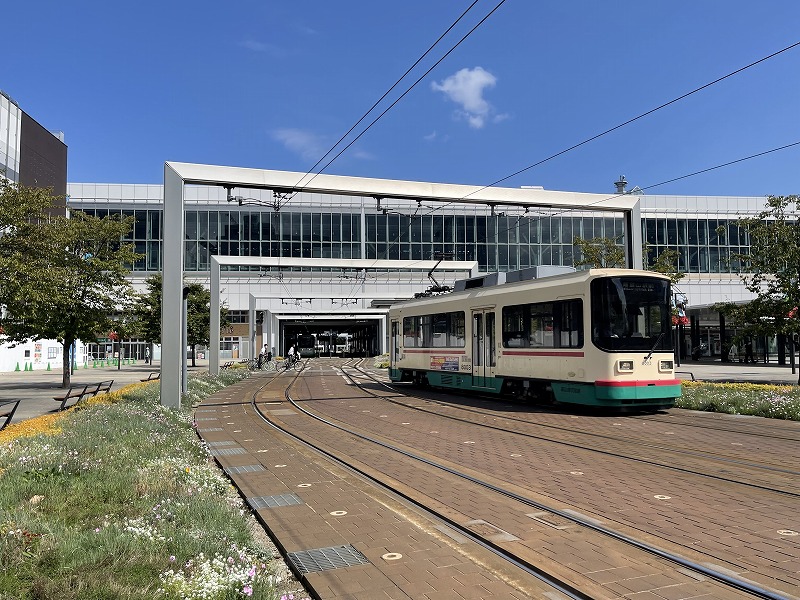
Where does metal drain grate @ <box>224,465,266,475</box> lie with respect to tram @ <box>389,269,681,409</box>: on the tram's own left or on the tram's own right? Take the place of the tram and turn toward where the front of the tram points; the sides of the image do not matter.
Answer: on the tram's own right

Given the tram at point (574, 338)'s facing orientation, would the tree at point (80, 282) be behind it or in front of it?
behind

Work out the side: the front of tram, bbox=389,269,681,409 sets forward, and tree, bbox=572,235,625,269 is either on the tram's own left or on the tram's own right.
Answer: on the tram's own left

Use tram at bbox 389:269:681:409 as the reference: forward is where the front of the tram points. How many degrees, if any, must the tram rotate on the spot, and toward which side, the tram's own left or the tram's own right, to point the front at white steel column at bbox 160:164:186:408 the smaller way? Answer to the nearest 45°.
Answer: approximately 135° to the tram's own right

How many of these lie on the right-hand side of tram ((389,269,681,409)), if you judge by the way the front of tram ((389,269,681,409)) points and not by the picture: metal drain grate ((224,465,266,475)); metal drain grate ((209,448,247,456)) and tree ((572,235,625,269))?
2

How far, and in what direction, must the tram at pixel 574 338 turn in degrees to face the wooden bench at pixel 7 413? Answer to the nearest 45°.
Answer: approximately 90° to its right

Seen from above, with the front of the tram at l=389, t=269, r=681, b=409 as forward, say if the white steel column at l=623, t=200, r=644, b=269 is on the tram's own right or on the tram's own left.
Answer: on the tram's own left

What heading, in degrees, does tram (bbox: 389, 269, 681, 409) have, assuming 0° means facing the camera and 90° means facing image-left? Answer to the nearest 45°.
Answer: approximately 315°
